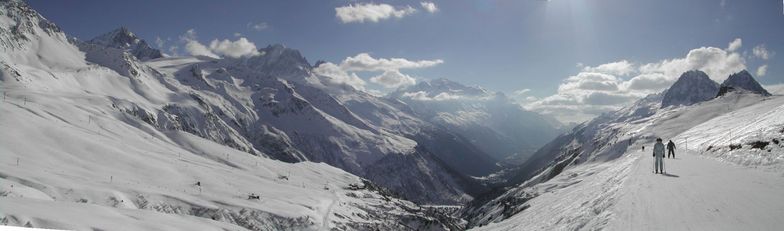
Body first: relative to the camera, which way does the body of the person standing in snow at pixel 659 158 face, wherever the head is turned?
away from the camera
